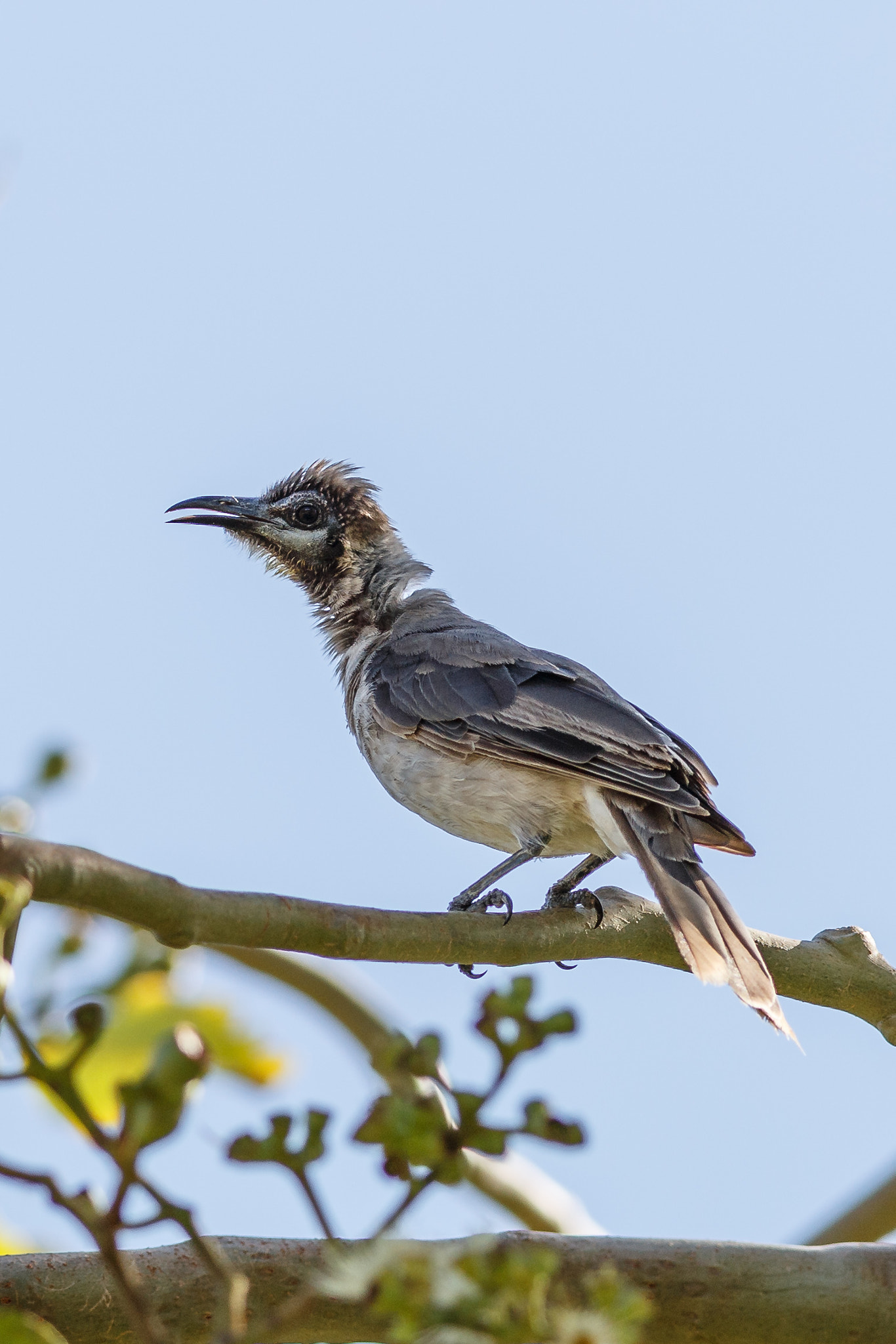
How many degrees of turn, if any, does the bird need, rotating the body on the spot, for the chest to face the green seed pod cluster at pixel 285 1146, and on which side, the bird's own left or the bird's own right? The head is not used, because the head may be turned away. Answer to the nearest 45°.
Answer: approximately 90° to the bird's own left

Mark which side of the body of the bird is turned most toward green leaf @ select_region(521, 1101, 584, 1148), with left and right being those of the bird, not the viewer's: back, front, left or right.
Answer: left

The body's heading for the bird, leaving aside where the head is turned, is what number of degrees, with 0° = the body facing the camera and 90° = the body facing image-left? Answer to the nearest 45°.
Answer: approximately 90°

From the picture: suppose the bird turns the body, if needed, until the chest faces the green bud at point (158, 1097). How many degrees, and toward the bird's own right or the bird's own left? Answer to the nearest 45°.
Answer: approximately 90° to the bird's own left

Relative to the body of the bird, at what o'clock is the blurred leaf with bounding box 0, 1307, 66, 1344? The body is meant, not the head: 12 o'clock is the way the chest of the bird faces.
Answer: The blurred leaf is roughly at 9 o'clock from the bird.

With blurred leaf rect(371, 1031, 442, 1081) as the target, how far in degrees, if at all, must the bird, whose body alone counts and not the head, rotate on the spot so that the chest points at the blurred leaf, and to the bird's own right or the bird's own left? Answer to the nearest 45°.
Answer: approximately 90° to the bird's own left

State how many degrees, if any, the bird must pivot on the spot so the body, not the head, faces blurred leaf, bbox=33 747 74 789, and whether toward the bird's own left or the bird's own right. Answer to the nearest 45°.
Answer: approximately 90° to the bird's own left
